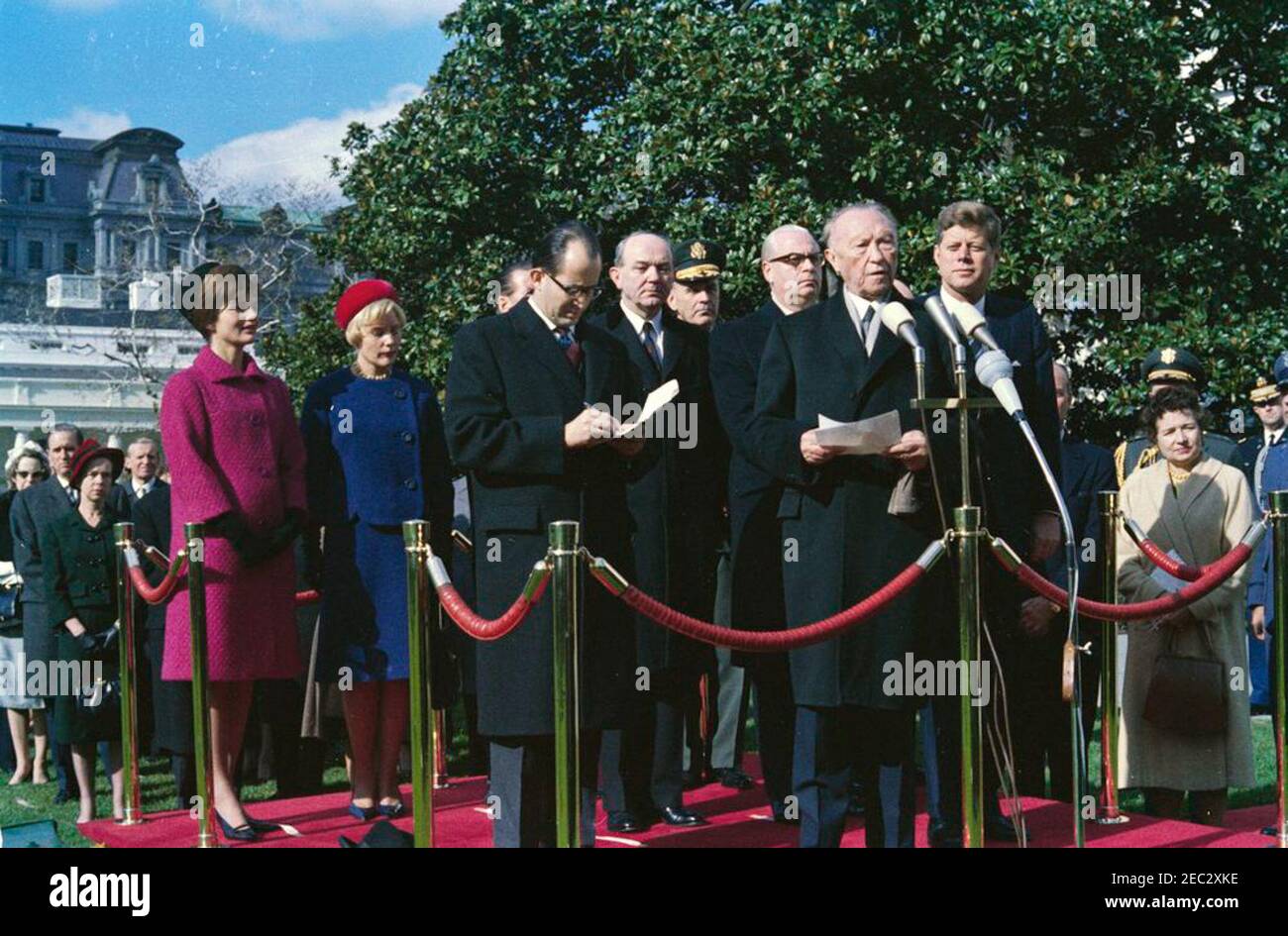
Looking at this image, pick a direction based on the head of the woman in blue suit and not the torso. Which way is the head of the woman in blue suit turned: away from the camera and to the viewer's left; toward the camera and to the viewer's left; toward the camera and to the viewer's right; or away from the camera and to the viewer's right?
toward the camera and to the viewer's right

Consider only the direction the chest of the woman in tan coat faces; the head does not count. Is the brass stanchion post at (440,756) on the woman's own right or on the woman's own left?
on the woman's own right

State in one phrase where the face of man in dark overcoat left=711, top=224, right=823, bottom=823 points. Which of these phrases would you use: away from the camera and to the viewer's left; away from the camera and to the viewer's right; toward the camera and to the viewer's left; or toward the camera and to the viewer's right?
toward the camera and to the viewer's right

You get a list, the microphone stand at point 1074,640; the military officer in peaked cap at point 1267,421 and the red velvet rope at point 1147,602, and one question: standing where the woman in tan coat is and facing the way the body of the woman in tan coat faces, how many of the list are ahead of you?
2

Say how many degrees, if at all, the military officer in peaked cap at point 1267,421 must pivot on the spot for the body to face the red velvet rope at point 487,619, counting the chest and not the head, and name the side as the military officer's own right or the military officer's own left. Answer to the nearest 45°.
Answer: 0° — they already face it

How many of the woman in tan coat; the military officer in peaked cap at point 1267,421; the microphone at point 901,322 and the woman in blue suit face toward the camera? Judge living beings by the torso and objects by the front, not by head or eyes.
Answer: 3

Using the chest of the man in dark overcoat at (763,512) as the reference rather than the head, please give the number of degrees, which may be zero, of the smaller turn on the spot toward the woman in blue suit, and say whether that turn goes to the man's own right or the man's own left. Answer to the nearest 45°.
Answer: approximately 135° to the man's own right

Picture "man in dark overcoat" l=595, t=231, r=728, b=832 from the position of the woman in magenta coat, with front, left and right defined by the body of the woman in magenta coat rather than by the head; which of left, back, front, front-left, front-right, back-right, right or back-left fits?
front-left

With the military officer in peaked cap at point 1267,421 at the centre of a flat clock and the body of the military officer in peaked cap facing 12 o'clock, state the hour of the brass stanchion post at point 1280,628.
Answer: The brass stanchion post is roughly at 12 o'clock from the military officer in peaked cap.

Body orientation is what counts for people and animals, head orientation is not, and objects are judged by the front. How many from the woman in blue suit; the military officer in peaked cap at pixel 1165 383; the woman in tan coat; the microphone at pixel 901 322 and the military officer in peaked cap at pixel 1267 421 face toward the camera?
4
